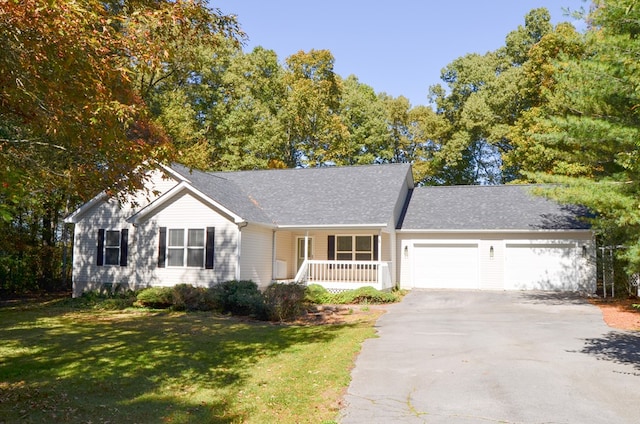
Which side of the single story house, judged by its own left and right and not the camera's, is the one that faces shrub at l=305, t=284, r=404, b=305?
front

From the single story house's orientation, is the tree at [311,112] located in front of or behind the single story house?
behind

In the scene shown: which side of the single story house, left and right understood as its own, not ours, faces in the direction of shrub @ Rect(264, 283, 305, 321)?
front

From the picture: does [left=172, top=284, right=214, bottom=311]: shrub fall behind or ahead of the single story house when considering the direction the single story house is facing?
ahead

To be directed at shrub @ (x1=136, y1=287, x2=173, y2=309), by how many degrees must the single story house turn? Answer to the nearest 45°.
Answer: approximately 45° to its right

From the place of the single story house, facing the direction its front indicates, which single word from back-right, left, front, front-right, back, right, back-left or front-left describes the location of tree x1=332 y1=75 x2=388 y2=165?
back

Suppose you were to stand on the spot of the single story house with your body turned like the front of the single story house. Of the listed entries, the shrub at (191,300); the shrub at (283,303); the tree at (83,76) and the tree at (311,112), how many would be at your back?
1

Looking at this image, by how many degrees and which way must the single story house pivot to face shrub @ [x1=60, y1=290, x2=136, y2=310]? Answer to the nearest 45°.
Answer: approximately 90° to its right

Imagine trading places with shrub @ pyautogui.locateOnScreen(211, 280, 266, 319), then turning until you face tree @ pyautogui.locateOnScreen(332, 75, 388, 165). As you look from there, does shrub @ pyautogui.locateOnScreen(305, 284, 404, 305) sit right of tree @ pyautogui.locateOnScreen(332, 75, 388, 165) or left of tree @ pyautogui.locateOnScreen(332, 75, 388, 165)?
right

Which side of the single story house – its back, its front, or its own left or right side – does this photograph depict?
front

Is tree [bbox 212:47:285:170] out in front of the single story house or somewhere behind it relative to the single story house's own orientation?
behind

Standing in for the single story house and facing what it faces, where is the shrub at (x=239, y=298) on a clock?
The shrub is roughly at 1 o'clock from the single story house.

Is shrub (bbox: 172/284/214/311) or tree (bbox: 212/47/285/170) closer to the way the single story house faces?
the shrub
